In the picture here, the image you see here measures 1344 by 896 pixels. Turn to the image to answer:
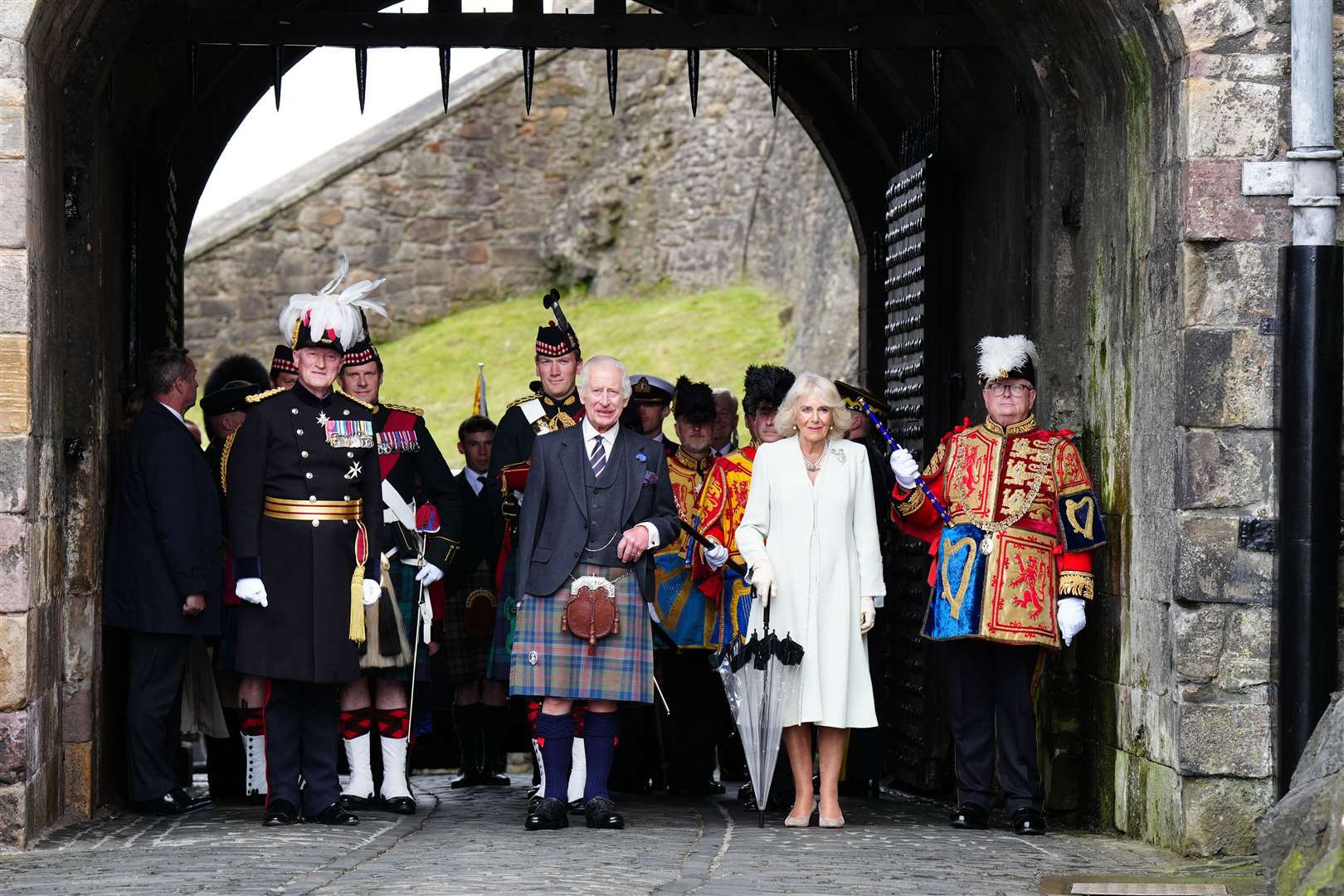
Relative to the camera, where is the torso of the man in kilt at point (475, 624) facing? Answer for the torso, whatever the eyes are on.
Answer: toward the camera

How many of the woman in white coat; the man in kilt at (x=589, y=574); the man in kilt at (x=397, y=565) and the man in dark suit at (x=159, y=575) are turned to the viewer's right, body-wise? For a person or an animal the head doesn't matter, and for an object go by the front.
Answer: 1

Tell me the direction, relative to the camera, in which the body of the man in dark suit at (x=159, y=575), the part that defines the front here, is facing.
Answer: to the viewer's right

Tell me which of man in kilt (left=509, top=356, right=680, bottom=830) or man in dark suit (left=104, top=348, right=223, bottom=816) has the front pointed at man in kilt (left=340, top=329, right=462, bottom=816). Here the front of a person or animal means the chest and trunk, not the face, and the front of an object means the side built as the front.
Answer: the man in dark suit

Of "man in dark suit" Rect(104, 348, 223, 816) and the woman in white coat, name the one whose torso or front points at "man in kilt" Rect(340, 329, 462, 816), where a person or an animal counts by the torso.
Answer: the man in dark suit

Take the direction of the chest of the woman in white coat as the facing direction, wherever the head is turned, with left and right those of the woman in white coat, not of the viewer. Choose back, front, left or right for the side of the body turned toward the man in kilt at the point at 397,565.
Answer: right

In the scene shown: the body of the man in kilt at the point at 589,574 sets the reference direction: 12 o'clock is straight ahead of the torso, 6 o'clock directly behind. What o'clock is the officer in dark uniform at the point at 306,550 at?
The officer in dark uniform is roughly at 3 o'clock from the man in kilt.

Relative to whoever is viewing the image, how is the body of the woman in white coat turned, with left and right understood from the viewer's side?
facing the viewer

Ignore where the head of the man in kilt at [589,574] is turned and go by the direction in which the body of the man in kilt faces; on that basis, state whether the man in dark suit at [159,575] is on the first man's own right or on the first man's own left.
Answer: on the first man's own right

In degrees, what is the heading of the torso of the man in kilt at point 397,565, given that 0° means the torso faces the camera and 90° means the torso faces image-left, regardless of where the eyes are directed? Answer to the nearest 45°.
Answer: approximately 0°

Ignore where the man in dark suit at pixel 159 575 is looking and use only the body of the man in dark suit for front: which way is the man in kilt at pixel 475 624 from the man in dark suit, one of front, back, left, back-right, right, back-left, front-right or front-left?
front-left
